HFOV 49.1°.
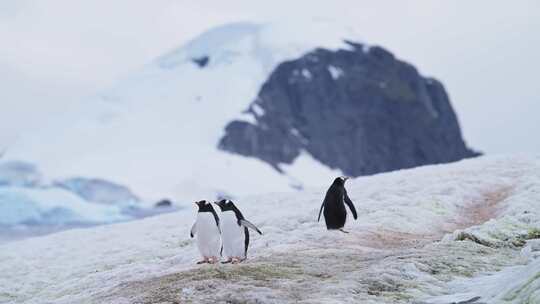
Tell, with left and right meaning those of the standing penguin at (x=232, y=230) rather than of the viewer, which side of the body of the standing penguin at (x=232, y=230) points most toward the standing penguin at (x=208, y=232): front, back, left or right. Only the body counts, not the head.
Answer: right

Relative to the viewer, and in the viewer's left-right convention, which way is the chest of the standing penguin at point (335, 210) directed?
facing away from the viewer and to the right of the viewer

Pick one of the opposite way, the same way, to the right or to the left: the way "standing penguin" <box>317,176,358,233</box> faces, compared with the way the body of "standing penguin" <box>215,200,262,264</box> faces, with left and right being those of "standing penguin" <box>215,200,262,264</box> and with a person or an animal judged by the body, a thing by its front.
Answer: the opposite way

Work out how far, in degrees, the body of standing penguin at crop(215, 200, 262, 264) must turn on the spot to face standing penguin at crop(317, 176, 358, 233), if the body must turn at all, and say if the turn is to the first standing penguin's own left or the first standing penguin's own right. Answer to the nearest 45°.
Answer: approximately 180°

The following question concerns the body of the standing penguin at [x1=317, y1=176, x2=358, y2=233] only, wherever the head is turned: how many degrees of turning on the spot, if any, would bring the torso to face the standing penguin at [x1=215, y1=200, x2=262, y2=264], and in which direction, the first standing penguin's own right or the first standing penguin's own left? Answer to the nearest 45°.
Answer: approximately 180°

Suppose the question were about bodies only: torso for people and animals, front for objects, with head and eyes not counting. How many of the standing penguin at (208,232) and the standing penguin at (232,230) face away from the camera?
0

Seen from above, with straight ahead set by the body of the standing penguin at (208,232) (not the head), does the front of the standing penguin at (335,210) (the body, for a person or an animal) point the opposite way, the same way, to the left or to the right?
the opposite way

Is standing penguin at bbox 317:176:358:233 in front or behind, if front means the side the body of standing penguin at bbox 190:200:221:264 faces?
behind

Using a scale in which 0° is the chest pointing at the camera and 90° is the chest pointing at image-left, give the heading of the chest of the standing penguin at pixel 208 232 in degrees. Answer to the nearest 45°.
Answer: approximately 45°
